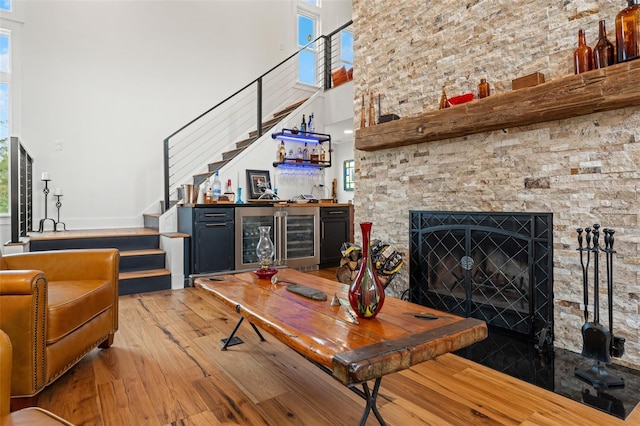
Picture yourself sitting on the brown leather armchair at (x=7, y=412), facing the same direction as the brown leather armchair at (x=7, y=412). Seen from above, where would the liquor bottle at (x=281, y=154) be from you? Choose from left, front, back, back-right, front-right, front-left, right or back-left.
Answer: left

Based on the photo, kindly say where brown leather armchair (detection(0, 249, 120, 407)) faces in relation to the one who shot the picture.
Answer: facing the viewer and to the right of the viewer

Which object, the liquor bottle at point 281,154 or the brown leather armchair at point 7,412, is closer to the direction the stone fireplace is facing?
the brown leather armchair

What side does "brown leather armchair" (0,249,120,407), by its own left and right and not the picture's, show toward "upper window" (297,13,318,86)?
left

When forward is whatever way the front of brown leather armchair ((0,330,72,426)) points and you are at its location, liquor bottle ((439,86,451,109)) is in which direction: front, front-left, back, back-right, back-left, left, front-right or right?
front-left

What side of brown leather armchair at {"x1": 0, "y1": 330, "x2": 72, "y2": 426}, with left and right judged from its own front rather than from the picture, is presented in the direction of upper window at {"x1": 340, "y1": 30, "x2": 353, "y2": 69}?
left

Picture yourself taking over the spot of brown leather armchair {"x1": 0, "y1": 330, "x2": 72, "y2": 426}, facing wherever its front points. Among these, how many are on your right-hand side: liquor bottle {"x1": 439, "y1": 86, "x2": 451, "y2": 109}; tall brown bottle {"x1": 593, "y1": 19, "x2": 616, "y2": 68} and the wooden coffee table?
0

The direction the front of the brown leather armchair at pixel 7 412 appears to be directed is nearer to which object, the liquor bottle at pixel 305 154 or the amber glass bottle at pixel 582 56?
the amber glass bottle

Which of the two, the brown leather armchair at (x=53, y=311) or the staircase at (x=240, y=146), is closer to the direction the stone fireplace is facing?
the brown leather armchair

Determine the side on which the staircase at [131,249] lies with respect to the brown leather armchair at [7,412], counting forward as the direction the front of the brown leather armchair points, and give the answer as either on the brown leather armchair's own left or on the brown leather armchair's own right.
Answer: on the brown leather armchair's own left

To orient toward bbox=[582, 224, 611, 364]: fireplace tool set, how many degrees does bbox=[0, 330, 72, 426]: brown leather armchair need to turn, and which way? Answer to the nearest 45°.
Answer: approximately 45° to its left

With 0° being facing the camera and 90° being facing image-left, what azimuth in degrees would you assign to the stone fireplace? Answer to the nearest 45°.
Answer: approximately 45°

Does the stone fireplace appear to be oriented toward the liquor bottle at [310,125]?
no

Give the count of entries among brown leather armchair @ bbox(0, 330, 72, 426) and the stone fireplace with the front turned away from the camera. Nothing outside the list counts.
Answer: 0

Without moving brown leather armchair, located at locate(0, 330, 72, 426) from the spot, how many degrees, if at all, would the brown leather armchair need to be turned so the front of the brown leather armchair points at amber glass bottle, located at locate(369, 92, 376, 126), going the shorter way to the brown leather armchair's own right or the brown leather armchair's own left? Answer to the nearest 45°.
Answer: approximately 90° to the brown leather armchair's own left

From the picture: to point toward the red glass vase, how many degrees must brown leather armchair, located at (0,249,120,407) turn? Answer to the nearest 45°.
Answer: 0° — it already faces it

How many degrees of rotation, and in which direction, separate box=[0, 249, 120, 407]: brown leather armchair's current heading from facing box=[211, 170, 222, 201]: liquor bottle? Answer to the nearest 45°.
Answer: approximately 90° to its left

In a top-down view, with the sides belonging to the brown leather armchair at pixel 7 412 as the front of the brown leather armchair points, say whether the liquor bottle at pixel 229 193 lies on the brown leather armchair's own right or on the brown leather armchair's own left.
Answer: on the brown leather armchair's own left

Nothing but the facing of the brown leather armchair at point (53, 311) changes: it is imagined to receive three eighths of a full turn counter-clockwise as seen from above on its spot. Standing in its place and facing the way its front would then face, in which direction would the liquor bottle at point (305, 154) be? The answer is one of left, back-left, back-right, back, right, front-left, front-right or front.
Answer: front-right
